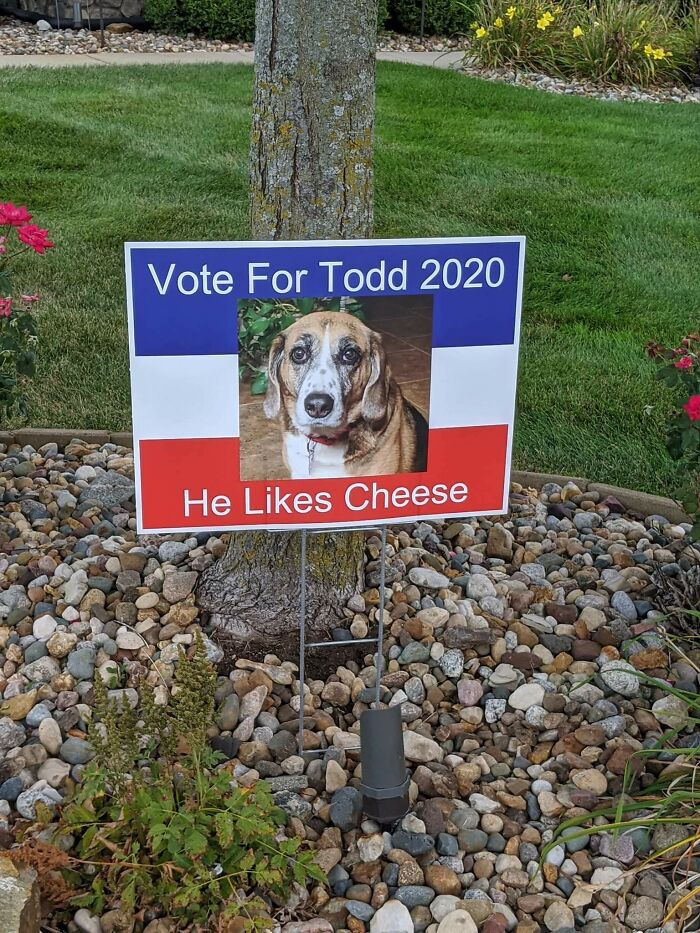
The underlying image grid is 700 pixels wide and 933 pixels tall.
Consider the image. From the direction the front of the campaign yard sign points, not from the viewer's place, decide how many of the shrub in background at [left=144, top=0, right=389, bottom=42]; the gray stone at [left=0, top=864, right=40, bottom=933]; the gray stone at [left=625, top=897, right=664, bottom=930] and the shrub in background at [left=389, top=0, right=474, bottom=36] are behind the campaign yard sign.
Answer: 2

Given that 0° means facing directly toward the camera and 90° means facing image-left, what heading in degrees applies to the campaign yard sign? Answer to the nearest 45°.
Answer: approximately 0°

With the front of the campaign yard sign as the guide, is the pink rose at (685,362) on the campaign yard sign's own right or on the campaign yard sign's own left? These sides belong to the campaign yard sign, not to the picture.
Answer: on the campaign yard sign's own left

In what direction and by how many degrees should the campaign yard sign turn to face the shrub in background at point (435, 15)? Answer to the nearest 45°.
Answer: approximately 180°

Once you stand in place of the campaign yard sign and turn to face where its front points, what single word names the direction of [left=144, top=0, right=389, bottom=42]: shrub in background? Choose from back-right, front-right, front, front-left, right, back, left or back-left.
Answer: back

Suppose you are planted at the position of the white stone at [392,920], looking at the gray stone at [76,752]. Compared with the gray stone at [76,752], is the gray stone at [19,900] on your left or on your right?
left

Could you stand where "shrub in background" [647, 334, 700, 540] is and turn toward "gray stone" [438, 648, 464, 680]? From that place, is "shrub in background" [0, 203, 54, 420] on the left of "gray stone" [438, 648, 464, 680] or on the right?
right

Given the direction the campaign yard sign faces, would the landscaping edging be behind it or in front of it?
behind
